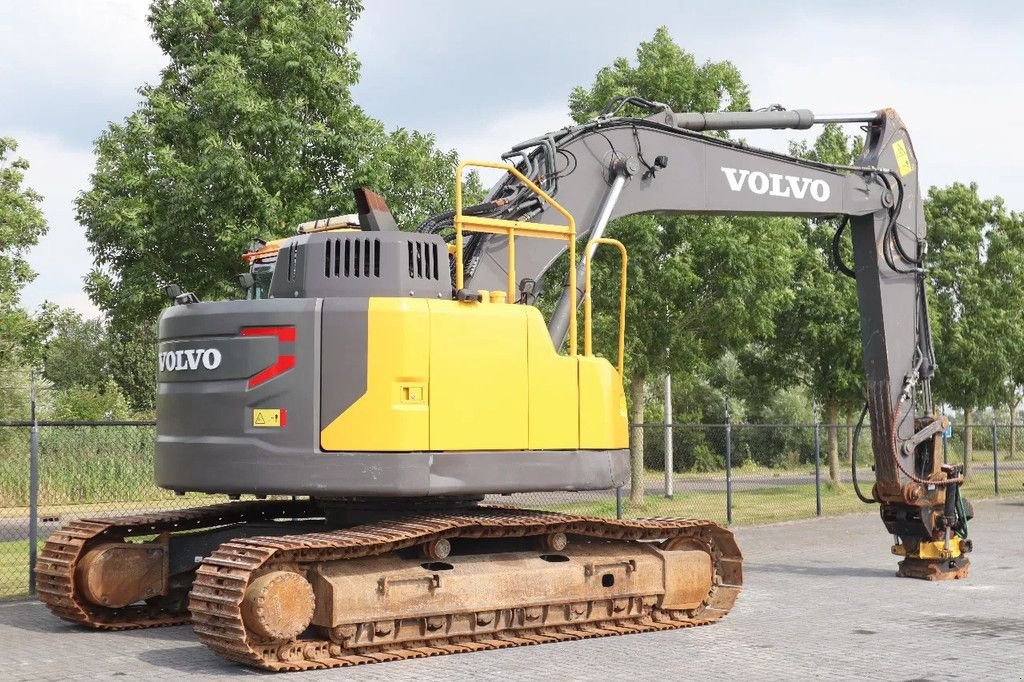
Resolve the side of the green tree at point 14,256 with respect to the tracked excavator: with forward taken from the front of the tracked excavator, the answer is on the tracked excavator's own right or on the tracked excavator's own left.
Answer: on the tracked excavator's own left

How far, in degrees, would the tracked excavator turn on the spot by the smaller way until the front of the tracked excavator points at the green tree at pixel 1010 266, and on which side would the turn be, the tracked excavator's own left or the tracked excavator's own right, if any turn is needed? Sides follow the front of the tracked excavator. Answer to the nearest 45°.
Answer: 0° — it already faces it

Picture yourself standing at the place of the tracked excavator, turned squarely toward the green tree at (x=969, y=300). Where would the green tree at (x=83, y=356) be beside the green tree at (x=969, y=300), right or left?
left

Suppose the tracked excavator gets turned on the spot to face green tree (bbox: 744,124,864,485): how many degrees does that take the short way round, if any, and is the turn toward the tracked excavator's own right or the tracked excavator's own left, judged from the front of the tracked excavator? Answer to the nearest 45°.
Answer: approximately 45° to the tracked excavator's own left

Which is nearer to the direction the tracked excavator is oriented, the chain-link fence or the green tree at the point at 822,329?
the green tree

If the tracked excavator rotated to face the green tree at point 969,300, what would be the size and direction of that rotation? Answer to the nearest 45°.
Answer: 0° — it already faces it

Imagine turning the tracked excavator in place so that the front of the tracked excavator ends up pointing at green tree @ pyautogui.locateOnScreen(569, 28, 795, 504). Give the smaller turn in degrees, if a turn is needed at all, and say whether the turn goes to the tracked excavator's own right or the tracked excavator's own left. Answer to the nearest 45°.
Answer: approximately 45° to the tracked excavator's own left

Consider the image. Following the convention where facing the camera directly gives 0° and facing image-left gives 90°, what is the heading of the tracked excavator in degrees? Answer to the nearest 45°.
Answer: approximately 225°

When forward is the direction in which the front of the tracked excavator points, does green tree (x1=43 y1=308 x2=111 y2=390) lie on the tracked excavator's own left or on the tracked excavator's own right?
on the tracked excavator's own left
